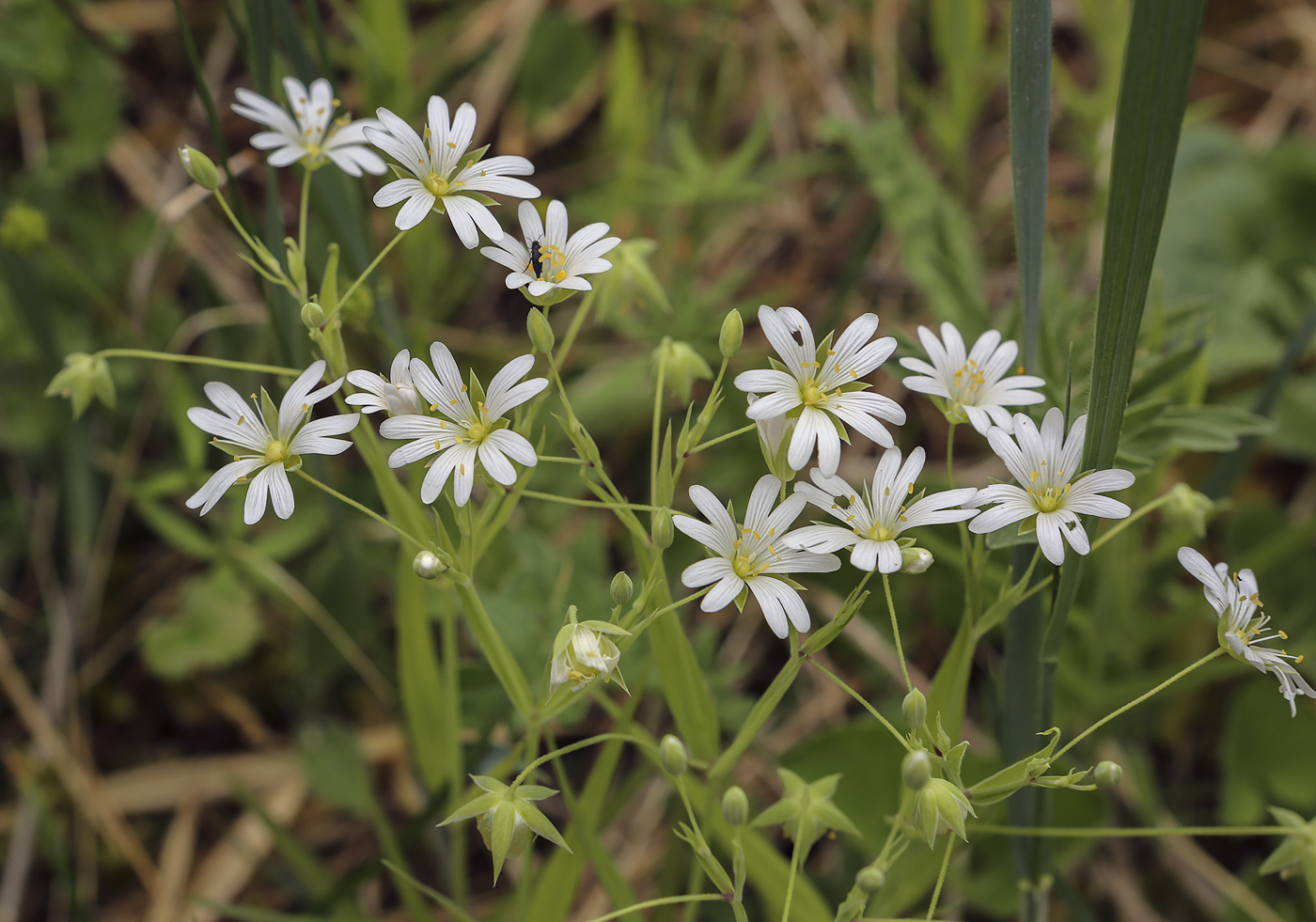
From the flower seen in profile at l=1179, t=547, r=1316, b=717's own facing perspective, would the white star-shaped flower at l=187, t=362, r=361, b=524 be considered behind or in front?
behind

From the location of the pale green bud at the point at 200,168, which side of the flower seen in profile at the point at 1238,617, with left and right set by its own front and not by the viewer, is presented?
back

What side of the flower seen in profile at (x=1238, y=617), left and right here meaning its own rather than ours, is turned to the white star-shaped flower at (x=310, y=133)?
back

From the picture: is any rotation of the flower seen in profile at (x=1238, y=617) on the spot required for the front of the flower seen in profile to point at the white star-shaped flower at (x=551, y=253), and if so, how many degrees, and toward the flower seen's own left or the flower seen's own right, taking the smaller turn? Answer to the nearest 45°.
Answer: approximately 180°

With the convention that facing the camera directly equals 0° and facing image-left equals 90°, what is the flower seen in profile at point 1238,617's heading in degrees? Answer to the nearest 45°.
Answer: approximately 270°
